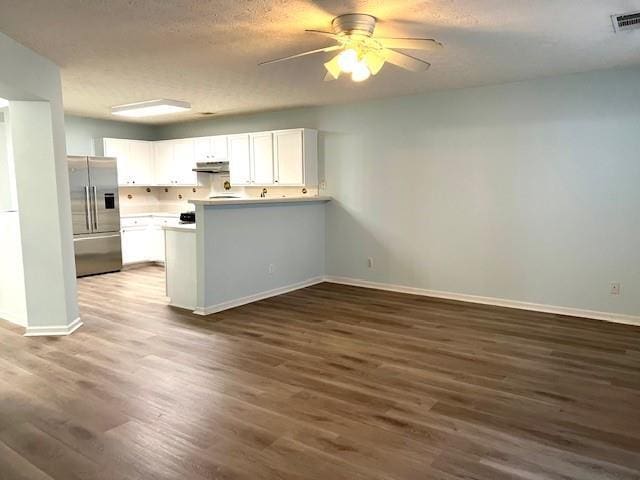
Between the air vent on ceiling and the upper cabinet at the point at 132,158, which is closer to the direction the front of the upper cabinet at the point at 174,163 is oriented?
the air vent on ceiling

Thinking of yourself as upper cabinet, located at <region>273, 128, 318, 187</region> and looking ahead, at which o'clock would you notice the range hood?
The range hood is roughly at 3 o'clock from the upper cabinet.

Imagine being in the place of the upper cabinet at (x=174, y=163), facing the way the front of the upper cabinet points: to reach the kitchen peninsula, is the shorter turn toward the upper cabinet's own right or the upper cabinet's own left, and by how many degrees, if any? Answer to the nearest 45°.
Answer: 0° — it already faces it

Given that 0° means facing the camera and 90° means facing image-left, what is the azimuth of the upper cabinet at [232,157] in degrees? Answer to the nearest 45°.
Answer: approximately 45°

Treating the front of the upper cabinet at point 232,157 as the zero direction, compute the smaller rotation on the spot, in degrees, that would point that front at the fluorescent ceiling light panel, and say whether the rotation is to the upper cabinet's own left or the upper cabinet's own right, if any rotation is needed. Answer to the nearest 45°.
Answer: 0° — it already faces it

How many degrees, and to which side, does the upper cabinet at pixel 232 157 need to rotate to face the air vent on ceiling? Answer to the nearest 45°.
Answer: approximately 90° to its left

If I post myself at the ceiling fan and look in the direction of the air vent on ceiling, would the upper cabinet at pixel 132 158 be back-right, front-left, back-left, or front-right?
back-left

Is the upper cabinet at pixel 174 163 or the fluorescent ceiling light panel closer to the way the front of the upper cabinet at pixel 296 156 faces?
the fluorescent ceiling light panel

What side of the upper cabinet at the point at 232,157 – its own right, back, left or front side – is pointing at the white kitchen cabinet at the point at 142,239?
right

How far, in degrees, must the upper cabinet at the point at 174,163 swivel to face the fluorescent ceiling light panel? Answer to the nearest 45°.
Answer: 0° — it already faces it

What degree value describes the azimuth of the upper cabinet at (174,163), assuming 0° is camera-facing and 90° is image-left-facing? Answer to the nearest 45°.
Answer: approximately 0°

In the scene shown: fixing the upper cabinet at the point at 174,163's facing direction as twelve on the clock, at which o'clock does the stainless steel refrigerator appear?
The stainless steel refrigerator is roughly at 2 o'clock from the upper cabinet.

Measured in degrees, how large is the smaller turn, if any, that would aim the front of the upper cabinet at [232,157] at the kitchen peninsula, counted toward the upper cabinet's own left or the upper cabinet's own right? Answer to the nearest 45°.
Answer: approximately 45° to the upper cabinet's own left

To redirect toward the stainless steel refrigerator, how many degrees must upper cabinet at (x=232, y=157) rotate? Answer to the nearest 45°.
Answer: approximately 45° to its right

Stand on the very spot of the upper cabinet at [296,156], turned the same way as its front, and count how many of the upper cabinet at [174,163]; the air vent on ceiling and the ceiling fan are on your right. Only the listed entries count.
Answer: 1
